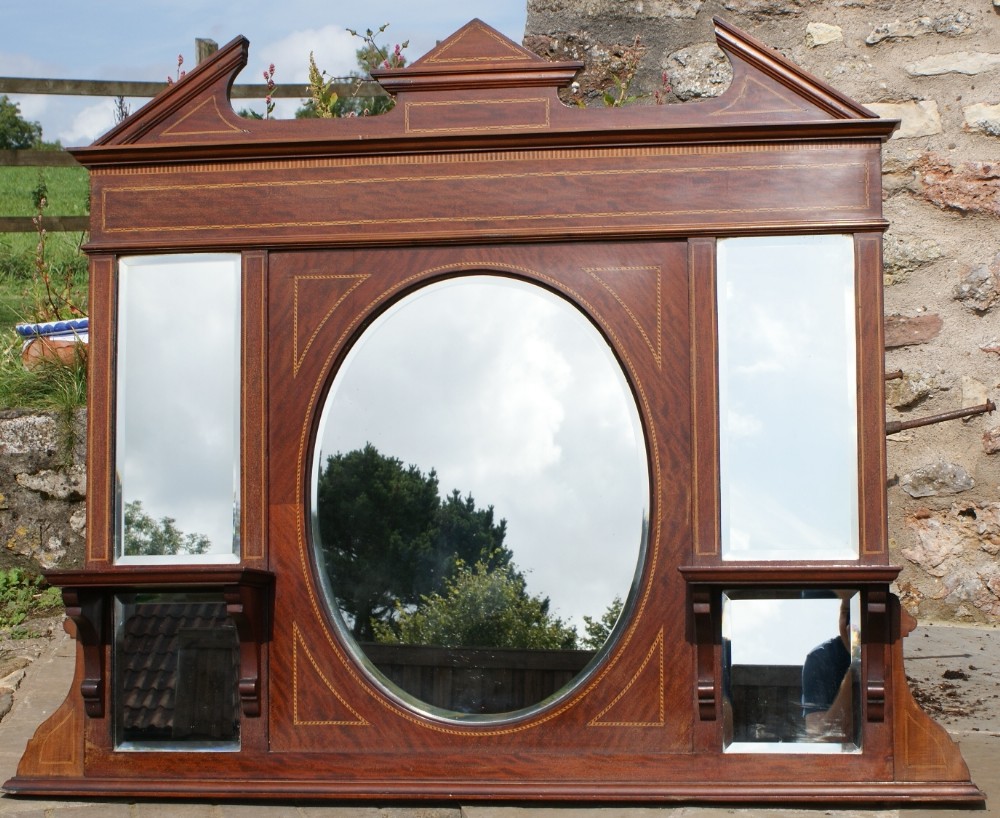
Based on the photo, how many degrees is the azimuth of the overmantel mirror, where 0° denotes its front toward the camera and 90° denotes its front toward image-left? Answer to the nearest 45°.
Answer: approximately 0°

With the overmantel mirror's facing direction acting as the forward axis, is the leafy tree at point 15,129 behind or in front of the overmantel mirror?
behind

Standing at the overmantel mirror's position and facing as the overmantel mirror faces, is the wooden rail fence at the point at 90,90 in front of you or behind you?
behind

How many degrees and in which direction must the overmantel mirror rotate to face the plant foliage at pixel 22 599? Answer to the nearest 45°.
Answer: approximately 135° to its right

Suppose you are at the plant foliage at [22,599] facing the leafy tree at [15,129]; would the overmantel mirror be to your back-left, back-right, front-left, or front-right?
back-right

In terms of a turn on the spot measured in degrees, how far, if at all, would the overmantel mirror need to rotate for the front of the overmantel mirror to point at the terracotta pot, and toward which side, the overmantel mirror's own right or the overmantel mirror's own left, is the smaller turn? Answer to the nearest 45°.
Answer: approximately 135° to the overmantel mirror's own right
